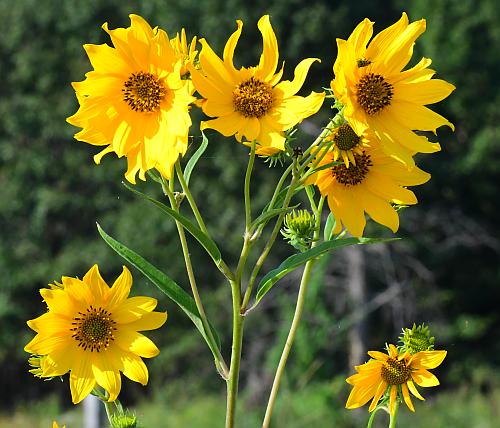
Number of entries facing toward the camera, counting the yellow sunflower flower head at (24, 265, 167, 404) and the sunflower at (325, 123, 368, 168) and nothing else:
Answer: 2

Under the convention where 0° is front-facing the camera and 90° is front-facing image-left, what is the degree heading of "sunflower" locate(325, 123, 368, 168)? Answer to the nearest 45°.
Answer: approximately 0°
